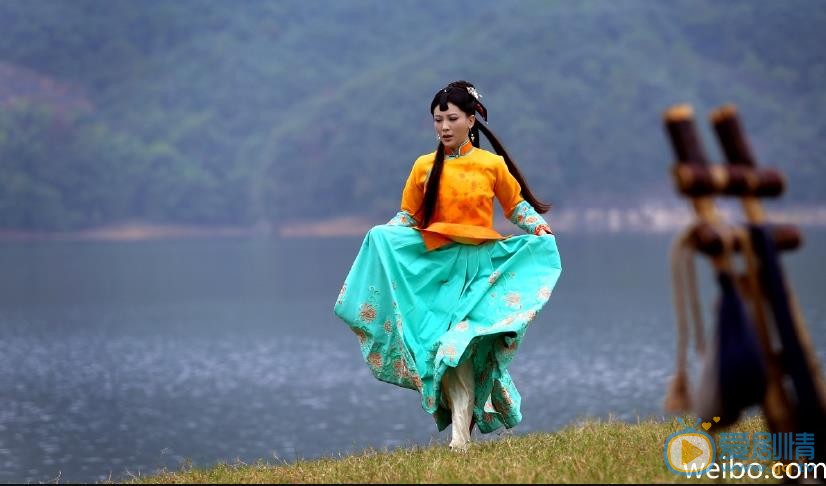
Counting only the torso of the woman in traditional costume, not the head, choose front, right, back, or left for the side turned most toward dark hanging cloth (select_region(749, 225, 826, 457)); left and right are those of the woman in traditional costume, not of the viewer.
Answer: front

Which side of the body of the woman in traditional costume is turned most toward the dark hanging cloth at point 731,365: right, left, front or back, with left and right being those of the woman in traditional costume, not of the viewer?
front

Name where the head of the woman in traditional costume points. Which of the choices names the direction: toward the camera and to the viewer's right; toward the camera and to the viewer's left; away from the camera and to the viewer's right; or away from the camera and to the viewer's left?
toward the camera and to the viewer's left

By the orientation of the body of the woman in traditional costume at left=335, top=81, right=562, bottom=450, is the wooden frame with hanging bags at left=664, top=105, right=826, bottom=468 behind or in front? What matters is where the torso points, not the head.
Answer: in front

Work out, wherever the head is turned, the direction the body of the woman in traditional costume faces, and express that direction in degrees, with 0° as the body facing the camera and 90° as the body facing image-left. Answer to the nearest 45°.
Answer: approximately 0°
